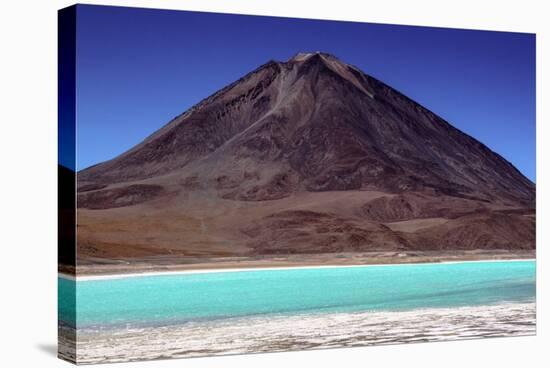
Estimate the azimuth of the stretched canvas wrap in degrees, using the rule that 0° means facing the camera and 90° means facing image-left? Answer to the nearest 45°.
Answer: approximately 315°
